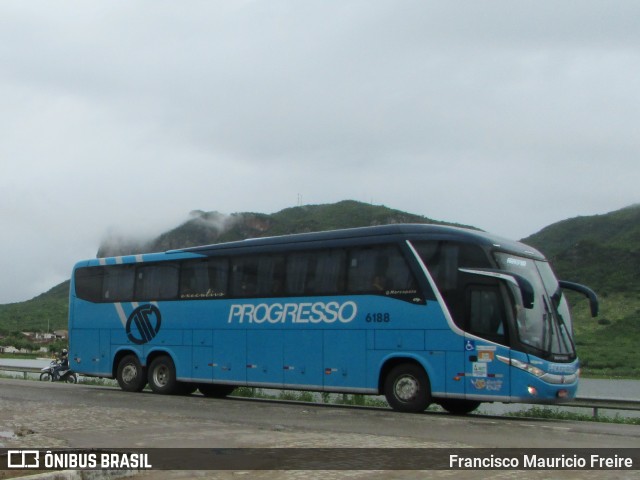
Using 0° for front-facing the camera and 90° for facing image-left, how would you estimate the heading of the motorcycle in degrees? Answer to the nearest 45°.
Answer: approximately 90°

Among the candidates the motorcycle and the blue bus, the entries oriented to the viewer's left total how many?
1

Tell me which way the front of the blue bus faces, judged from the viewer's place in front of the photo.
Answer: facing the viewer and to the right of the viewer

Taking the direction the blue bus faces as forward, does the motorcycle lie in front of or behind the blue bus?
behind

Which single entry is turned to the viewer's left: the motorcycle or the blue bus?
the motorcycle

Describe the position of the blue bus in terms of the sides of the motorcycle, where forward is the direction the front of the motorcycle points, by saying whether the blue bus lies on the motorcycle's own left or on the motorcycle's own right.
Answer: on the motorcycle's own left
